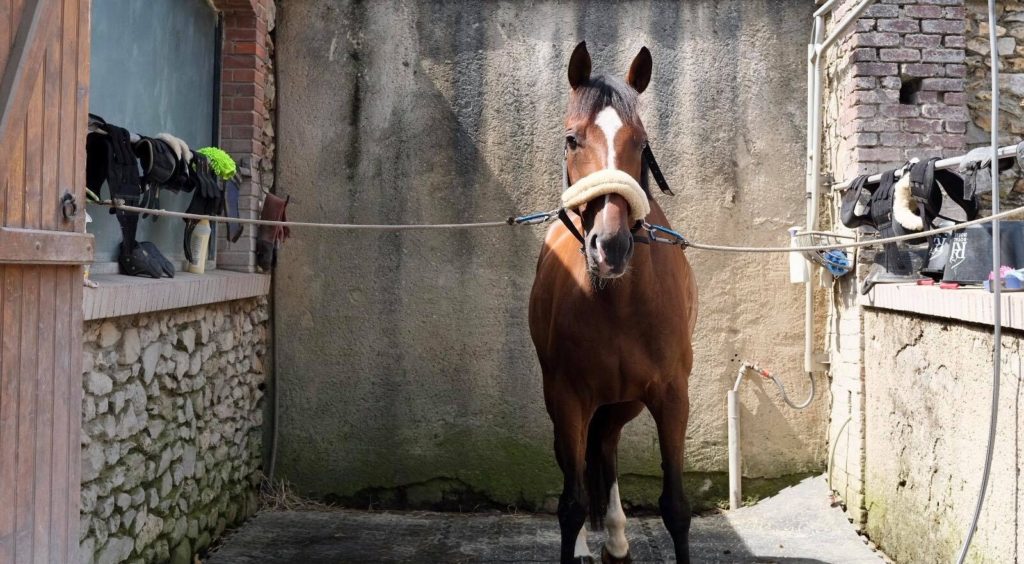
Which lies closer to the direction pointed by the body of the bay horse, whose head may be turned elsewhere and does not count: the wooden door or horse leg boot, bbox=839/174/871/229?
the wooden door

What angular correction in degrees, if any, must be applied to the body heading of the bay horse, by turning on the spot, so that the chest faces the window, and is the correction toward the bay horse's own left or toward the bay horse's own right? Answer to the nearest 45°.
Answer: approximately 90° to the bay horse's own right

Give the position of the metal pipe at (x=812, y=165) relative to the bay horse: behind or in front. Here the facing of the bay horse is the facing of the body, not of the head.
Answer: behind

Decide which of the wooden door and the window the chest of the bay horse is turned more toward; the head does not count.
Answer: the wooden door

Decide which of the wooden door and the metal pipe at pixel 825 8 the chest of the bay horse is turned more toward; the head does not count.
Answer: the wooden door

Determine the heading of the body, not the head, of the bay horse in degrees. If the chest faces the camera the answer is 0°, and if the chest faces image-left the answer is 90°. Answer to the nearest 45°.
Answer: approximately 0°

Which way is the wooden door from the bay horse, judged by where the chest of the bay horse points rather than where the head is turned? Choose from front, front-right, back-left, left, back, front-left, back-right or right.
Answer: front-right

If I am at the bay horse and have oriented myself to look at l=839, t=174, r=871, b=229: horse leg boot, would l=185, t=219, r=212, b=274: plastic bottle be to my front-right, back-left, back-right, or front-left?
back-left

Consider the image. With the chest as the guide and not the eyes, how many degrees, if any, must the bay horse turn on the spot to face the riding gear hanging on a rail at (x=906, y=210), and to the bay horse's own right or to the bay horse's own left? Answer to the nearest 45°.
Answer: approximately 135° to the bay horse's own left
